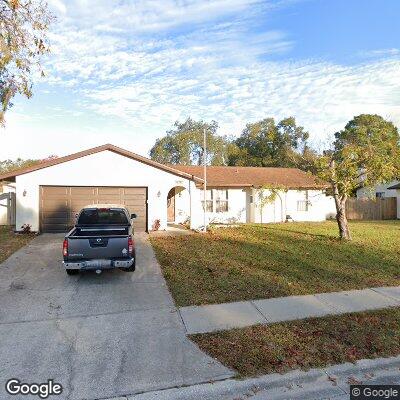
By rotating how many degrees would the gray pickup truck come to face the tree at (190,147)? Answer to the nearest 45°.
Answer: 0° — it already faces it

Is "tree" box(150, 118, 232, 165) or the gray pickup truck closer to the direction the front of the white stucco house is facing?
the gray pickup truck

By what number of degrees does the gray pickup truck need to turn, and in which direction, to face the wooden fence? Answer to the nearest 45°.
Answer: approximately 45° to its right

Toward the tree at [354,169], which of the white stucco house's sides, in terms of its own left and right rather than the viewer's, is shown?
left

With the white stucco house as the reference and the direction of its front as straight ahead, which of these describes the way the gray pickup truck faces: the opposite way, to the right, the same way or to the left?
the opposite way

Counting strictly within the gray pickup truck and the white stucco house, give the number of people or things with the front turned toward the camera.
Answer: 1

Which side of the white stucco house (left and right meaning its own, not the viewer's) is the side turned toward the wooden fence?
left

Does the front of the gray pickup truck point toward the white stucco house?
yes

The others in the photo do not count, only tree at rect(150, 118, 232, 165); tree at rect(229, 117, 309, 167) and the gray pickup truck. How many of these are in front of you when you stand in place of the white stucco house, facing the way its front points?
1

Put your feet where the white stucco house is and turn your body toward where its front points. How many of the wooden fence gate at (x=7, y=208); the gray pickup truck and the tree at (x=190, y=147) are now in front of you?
1

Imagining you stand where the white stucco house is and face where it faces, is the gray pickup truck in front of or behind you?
in front

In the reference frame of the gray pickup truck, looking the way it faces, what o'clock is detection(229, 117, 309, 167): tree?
The tree is roughly at 1 o'clock from the gray pickup truck.

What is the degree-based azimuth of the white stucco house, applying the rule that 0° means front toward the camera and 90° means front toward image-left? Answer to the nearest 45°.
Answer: approximately 0°

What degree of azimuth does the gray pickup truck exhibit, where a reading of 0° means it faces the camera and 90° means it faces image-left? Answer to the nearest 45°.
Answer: approximately 180°
